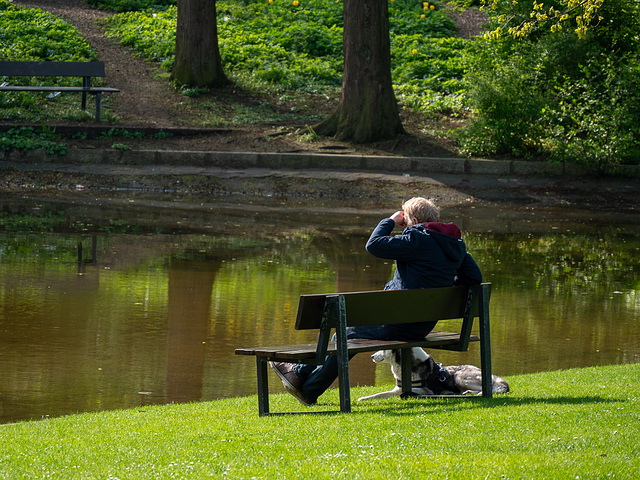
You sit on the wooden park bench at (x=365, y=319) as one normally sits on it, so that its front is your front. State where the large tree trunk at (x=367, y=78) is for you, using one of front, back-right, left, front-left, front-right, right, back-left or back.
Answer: front-right

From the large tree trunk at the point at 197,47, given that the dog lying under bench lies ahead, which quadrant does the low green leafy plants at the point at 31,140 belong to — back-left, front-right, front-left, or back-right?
front-right

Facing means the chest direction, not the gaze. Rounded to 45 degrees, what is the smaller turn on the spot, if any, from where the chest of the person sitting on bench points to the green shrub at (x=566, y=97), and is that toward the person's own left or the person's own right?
approximately 45° to the person's own right

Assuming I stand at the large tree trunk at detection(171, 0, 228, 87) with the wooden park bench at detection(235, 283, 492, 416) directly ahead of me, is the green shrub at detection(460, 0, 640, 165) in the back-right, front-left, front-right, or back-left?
front-left

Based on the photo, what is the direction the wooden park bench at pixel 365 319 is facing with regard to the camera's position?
facing away from the viewer and to the left of the viewer

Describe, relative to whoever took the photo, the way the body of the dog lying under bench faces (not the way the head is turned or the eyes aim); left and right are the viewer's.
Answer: facing to the left of the viewer

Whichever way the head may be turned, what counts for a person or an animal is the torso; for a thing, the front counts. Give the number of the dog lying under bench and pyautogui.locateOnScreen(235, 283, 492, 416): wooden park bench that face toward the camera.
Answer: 0

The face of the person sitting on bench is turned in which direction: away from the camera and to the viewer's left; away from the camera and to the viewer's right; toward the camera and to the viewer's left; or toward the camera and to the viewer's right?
away from the camera and to the viewer's left

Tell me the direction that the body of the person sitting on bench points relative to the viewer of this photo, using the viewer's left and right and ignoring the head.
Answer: facing away from the viewer and to the left of the viewer
